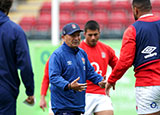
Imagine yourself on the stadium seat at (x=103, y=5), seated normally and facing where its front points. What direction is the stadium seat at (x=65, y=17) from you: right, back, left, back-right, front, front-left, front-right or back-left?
front-right

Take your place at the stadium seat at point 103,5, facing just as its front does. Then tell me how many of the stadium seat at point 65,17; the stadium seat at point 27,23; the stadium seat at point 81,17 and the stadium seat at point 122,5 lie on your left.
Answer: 1

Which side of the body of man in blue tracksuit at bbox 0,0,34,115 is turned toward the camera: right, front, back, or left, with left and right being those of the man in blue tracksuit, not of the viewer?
back

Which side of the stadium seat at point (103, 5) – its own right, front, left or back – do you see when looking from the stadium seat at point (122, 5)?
left

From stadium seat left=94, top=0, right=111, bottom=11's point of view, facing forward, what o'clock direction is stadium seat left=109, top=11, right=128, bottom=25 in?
stadium seat left=109, top=11, right=128, bottom=25 is roughly at 11 o'clock from stadium seat left=94, top=0, right=111, bottom=11.

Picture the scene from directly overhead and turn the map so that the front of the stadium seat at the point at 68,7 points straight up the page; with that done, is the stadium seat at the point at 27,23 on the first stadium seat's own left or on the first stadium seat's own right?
on the first stadium seat's own right

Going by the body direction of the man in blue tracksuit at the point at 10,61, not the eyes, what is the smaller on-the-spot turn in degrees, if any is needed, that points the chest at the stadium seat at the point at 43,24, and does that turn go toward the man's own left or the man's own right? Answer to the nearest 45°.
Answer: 0° — they already face it

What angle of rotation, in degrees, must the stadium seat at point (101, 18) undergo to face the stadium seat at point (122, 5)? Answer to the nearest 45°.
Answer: approximately 135° to its left

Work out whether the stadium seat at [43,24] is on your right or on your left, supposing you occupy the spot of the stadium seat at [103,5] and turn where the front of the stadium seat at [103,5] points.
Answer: on your right

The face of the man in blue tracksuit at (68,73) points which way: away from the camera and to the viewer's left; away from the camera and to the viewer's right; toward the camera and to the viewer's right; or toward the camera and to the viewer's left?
toward the camera and to the viewer's right
